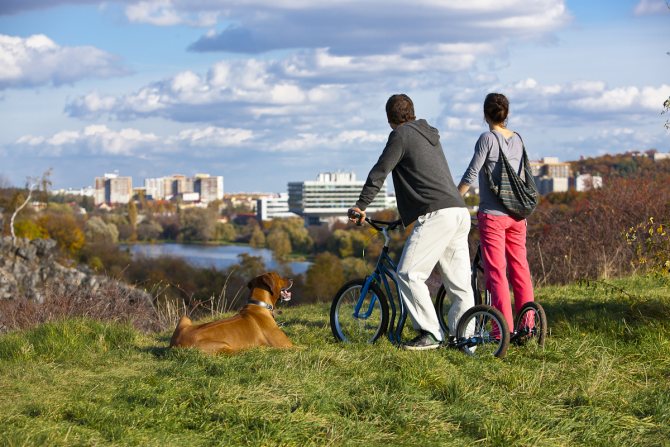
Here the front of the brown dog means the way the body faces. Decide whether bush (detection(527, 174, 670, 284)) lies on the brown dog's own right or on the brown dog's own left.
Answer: on the brown dog's own left

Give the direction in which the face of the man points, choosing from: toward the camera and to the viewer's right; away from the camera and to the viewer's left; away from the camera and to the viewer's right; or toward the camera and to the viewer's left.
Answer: away from the camera and to the viewer's left

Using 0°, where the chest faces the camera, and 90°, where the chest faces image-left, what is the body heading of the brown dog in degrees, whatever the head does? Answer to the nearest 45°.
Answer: approximately 270°

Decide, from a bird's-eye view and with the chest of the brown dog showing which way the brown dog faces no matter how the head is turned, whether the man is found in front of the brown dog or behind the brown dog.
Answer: in front

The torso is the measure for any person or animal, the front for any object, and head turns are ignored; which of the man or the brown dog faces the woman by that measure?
the brown dog

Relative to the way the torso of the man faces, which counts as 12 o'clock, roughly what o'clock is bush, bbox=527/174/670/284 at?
The bush is roughly at 2 o'clock from the man.

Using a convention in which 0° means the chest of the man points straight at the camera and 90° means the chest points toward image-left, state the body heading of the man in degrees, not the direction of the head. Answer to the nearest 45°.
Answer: approximately 135°

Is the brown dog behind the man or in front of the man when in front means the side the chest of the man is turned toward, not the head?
in front

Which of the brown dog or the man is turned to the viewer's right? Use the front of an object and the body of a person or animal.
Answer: the brown dog

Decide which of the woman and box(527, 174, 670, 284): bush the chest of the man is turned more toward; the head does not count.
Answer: the bush

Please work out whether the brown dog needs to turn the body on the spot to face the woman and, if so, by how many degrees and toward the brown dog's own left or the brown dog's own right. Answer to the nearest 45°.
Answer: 0° — it already faces them
